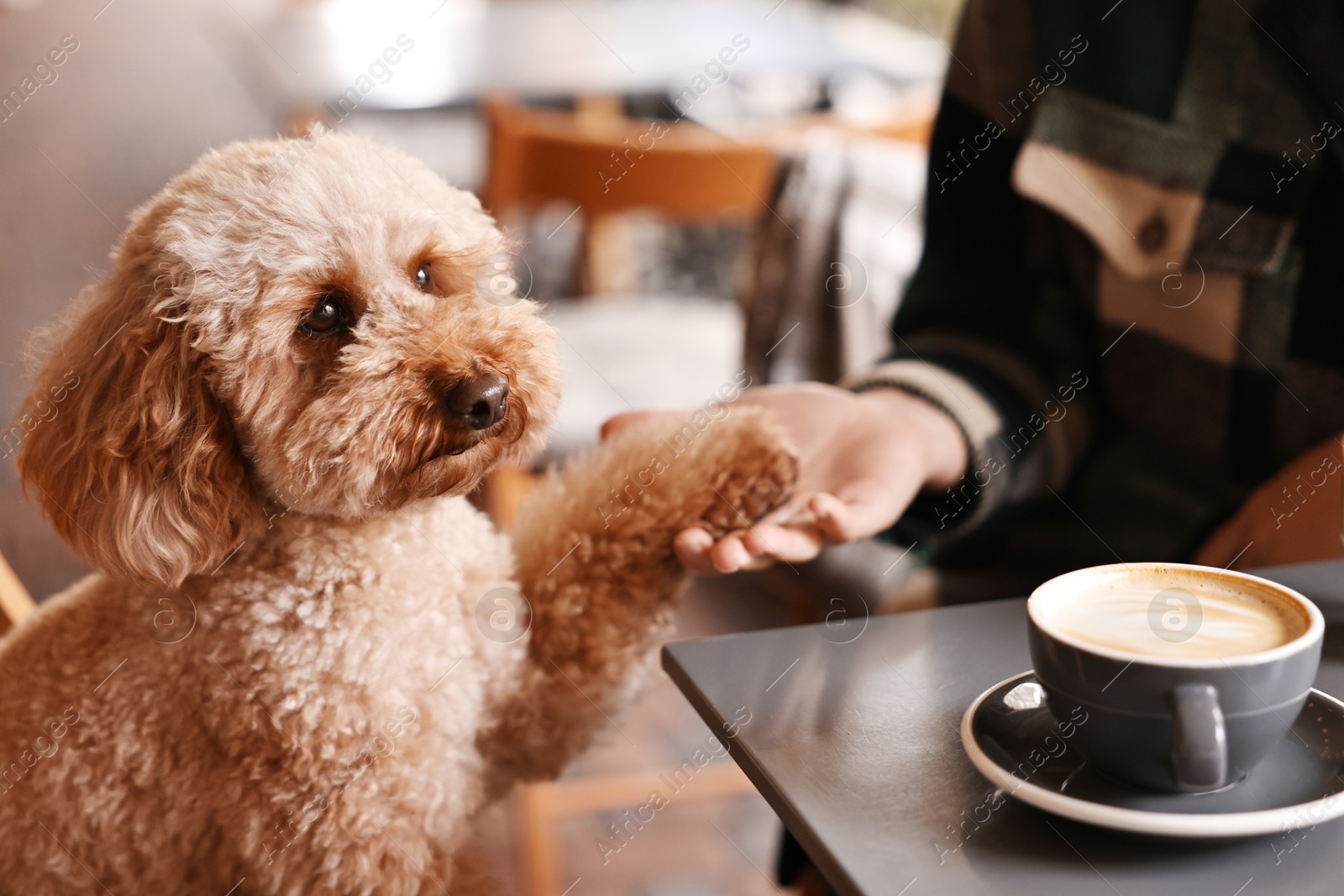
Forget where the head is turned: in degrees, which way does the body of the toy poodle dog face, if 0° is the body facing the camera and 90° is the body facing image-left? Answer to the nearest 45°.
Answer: approximately 315°

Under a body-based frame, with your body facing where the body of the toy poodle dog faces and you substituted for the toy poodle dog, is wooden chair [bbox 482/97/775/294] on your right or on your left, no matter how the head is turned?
on your left

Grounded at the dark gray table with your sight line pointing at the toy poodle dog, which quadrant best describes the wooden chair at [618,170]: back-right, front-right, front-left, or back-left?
front-right
